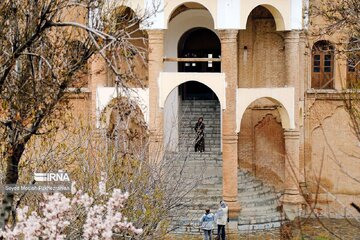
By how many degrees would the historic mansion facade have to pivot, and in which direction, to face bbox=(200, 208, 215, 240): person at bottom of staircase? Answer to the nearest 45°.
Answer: approximately 45° to its right

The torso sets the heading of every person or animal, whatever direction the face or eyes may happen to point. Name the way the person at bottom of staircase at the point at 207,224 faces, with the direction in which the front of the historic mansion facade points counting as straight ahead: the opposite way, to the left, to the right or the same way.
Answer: the opposite way

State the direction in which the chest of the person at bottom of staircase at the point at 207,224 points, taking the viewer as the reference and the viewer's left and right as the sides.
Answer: facing away from the viewer

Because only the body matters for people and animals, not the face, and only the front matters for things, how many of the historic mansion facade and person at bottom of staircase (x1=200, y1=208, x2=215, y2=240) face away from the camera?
1

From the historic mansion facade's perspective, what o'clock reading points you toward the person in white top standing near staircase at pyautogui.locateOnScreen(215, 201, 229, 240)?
The person in white top standing near staircase is roughly at 1 o'clock from the historic mansion facade.

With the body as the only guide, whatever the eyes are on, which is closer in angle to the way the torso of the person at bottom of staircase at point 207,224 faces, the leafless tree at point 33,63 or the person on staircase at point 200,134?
the person on staircase

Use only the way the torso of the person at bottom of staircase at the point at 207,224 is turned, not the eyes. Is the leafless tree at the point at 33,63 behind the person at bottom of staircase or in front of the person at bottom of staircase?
behind
